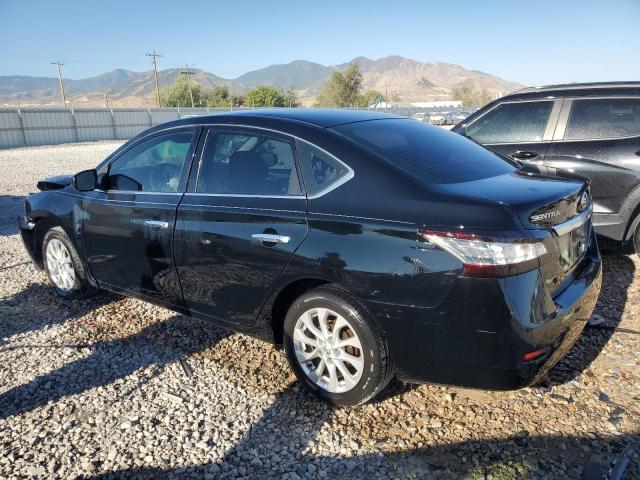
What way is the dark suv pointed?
to the viewer's left

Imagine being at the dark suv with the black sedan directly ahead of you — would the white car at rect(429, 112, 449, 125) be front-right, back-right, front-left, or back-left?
back-right

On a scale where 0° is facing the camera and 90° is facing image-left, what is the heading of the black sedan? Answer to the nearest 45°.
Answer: approximately 135°

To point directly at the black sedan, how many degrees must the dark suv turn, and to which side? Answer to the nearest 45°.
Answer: approximately 90° to its left

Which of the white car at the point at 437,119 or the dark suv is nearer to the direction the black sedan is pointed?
the white car

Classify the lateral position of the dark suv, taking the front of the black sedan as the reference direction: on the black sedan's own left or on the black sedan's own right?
on the black sedan's own right

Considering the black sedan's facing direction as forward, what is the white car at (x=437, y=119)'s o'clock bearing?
The white car is roughly at 2 o'clock from the black sedan.
